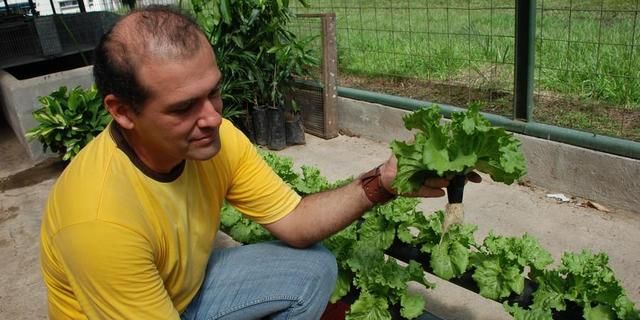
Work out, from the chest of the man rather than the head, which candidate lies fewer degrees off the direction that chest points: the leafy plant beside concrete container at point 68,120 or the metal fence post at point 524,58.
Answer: the metal fence post

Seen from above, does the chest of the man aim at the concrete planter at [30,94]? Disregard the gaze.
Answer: no

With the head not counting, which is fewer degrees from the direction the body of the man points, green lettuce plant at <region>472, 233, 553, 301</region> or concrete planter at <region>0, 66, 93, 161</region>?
the green lettuce plant

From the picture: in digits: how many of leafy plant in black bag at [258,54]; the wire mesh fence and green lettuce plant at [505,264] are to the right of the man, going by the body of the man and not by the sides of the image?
0

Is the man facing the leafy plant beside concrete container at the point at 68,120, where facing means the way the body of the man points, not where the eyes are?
no

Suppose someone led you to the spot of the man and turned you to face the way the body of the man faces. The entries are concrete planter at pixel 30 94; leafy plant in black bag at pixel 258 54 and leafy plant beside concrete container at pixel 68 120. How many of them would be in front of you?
0

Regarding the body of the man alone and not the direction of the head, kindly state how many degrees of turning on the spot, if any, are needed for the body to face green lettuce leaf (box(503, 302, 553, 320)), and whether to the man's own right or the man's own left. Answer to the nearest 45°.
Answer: approximately 45° to the man's own left

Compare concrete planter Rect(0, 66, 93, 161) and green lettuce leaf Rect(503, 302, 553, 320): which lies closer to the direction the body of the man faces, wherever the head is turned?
the green lettuce leaf

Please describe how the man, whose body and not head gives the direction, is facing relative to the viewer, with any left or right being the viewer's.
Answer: facing the viewer and to the right of the viewer

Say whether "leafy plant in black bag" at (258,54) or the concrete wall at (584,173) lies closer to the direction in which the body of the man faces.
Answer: the concrete wall

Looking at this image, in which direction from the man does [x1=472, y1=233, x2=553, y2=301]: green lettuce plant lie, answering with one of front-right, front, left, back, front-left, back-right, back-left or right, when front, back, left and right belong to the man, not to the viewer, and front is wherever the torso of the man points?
front-left

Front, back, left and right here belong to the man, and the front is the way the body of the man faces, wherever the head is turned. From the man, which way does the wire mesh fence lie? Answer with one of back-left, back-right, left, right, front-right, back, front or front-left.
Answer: left

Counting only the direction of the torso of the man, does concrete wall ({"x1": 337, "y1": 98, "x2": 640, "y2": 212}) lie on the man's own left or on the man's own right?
on the man's own left

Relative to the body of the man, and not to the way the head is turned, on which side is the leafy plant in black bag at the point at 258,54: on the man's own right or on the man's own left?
on the man's own left
